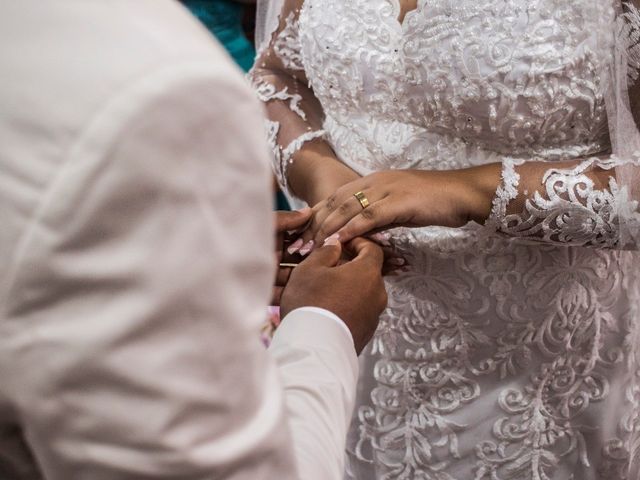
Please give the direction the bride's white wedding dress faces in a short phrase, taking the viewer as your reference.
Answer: facing the viewer and to the left of the viewer

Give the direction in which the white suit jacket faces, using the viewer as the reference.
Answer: facing away from the viewer and to the right of the viewer

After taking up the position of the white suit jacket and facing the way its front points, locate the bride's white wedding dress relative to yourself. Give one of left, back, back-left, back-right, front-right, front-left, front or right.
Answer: front

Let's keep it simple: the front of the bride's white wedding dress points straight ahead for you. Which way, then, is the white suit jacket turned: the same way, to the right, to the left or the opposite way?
the opposite way
